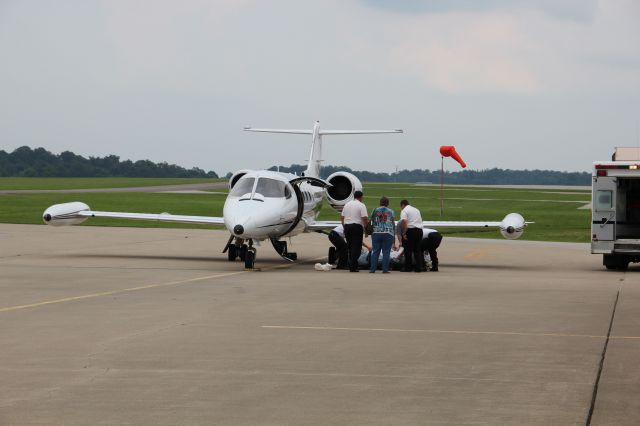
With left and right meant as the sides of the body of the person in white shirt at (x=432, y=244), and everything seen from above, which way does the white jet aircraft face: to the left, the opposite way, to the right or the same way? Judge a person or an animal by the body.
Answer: to the left

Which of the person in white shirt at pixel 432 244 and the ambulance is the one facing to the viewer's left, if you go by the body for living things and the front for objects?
the person in white shirt

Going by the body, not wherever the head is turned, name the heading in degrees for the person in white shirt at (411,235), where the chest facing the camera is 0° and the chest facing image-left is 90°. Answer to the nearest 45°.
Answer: approximately 135°

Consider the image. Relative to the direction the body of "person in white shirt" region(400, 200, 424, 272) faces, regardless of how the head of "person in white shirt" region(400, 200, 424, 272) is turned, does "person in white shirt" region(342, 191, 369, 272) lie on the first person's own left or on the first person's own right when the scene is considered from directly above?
on the first person's own left

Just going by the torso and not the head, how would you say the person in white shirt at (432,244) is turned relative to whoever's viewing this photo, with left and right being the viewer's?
facing to the left of the viewer

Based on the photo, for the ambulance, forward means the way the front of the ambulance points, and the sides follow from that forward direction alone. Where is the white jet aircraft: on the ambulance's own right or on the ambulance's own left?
on the ambulance's own left

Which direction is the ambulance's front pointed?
away from the camera

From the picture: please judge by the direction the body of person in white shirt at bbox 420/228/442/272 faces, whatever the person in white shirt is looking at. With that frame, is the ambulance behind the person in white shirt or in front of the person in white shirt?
behind

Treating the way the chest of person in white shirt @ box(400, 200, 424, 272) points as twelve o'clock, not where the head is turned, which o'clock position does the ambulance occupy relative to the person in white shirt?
The ambulance is roughly at 4 o'clock from the person in white shirt.

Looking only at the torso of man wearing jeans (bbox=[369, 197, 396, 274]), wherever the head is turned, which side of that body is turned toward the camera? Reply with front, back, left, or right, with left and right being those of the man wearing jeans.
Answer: back
